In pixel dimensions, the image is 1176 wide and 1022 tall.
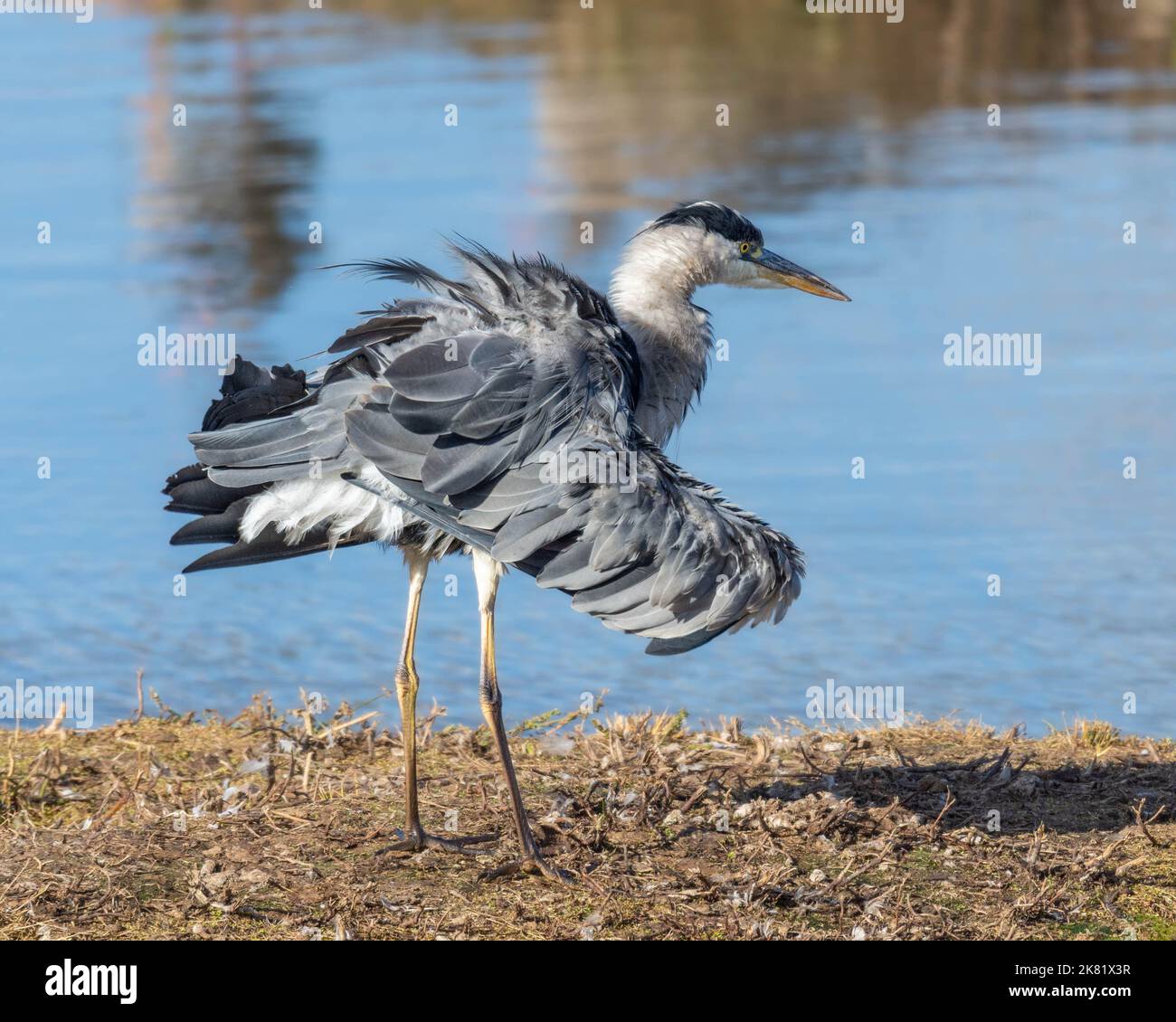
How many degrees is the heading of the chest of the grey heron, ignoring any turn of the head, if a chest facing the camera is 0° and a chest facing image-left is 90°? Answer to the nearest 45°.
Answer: approximately 270°
